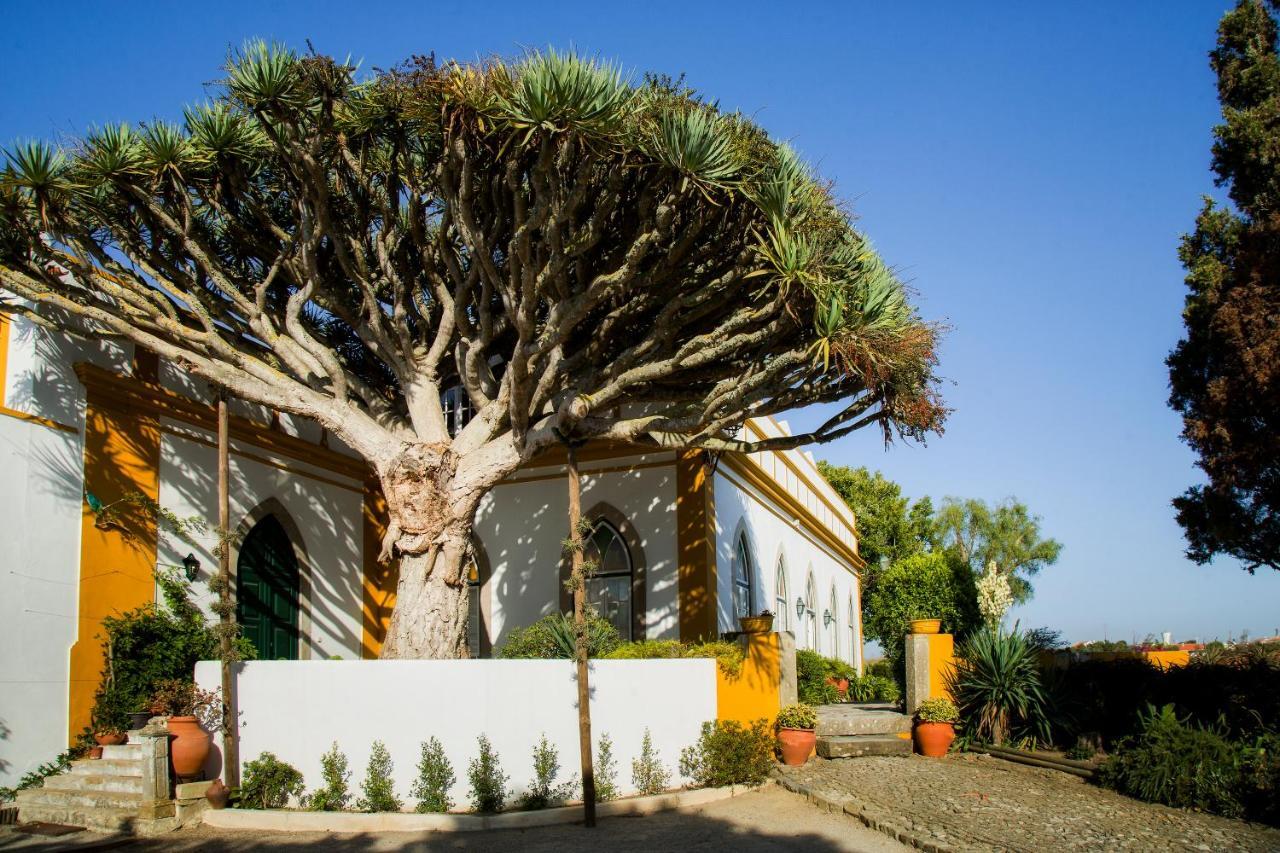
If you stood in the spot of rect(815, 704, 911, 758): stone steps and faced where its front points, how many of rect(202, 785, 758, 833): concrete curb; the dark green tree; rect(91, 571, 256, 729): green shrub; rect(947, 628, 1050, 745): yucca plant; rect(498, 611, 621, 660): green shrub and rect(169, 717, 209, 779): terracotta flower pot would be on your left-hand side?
2

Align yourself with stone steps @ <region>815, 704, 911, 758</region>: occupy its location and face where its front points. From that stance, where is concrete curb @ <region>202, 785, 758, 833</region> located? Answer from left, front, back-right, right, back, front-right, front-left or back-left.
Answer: front-right

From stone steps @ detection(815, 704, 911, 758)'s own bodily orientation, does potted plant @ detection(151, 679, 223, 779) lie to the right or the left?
on its right

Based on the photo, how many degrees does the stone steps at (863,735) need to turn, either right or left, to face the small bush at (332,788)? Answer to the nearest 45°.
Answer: approximately 45° to its right

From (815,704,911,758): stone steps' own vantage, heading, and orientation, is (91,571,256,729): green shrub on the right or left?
on its right

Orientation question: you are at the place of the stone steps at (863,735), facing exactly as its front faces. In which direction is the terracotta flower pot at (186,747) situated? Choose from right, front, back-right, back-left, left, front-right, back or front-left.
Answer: front-right

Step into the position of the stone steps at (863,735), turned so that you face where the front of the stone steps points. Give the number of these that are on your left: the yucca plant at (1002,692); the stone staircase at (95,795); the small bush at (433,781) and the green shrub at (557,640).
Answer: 1

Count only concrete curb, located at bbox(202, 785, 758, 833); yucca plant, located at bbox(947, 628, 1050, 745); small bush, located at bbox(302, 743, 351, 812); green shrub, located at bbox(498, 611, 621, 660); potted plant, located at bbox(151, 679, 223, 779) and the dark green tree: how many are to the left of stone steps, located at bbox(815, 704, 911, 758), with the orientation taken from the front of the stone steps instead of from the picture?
2

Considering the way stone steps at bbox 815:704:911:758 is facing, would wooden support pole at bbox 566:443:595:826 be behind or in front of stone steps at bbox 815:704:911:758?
in front

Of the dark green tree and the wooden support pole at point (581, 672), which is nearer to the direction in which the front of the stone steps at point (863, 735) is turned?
the wooden support pole

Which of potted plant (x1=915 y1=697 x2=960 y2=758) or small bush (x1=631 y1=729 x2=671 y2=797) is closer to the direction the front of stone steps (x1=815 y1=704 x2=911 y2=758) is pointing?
the small bush

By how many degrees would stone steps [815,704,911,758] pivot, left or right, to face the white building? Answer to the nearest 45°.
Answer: approximately 90° to its right

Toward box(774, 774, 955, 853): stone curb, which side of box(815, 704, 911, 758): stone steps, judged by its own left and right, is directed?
front

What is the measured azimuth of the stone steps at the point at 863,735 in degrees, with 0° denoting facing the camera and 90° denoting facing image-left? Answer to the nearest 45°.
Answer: approximately 0°
